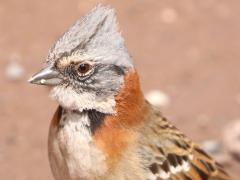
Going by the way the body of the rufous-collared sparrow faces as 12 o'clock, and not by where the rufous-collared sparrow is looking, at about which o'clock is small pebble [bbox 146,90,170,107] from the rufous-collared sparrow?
The small pebble is roughly at 5 o'clock from the rufous-collared sparrow.

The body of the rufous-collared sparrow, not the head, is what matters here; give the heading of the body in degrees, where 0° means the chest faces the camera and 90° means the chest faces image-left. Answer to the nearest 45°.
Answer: approximately 45°
